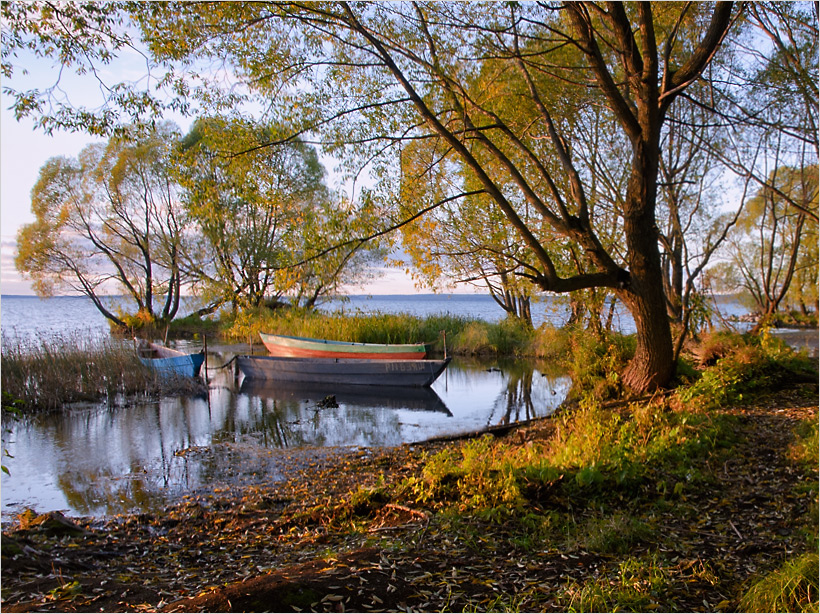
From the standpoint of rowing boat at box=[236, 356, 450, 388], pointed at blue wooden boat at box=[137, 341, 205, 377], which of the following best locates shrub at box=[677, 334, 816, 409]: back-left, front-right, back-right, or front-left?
back-left

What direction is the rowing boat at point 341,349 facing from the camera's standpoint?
to the viewer's left

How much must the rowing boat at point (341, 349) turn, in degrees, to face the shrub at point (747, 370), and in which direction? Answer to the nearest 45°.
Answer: approximately 135° to its left

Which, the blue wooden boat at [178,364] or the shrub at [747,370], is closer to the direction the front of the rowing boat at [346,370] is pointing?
the shrub

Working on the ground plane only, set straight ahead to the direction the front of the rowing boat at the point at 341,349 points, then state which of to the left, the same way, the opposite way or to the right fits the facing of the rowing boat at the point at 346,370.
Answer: the opposite way

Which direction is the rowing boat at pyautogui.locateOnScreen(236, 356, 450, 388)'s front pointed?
to the viewer's right

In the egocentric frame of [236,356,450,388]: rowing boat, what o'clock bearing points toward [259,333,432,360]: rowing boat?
[259,333,432,360]: rowing boat is roughly at 9 o'clock from [236,356,450,388]: rowing boat.

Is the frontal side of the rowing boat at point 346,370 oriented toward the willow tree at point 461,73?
yes

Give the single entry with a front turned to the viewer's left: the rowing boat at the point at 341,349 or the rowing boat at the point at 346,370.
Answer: the rowing boat at the point at 341,349
